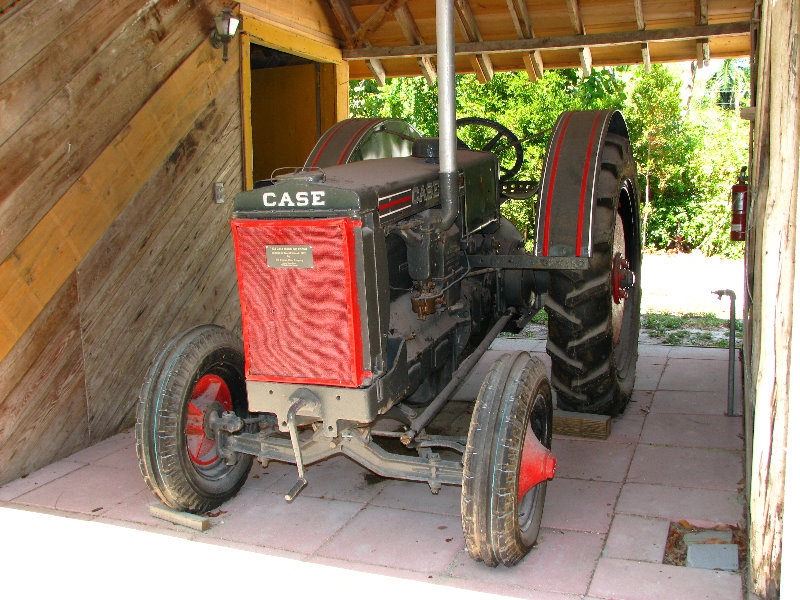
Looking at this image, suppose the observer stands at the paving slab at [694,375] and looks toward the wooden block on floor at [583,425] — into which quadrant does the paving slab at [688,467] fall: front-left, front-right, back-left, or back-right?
front-left

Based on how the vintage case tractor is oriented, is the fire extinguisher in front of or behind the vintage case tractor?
behind

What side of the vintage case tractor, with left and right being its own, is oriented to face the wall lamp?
right

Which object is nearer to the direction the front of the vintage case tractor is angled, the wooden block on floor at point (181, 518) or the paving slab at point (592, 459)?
the wooden block on floor

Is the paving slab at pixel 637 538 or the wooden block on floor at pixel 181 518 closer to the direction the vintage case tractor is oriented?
the wooden block on floor

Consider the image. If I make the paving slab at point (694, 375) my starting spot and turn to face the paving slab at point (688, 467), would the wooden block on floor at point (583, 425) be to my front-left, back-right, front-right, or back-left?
front-right

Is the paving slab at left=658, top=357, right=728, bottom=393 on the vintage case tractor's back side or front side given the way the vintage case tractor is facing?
on the back side

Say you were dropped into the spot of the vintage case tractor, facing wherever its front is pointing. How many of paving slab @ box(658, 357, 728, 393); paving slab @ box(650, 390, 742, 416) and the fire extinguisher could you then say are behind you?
3

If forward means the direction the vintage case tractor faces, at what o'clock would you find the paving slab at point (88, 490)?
The paving slab is roughly at 2 o'clock from the vintage case tractor.

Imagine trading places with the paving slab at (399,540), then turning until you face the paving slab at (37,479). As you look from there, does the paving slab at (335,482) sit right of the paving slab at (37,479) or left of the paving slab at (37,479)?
right

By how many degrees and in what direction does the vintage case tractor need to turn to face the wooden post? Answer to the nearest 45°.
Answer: approximately 90° to its left

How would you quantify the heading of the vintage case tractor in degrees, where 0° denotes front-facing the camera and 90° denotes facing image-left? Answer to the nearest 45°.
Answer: approximately 45°

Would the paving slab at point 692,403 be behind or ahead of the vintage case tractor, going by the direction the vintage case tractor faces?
behind

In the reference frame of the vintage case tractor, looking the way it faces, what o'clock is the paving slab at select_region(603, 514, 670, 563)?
The paving slab is roughly at 10 o'clock from the vintage case tractor.

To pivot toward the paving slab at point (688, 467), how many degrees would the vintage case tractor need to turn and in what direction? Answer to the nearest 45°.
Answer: approximately 135° to its left
